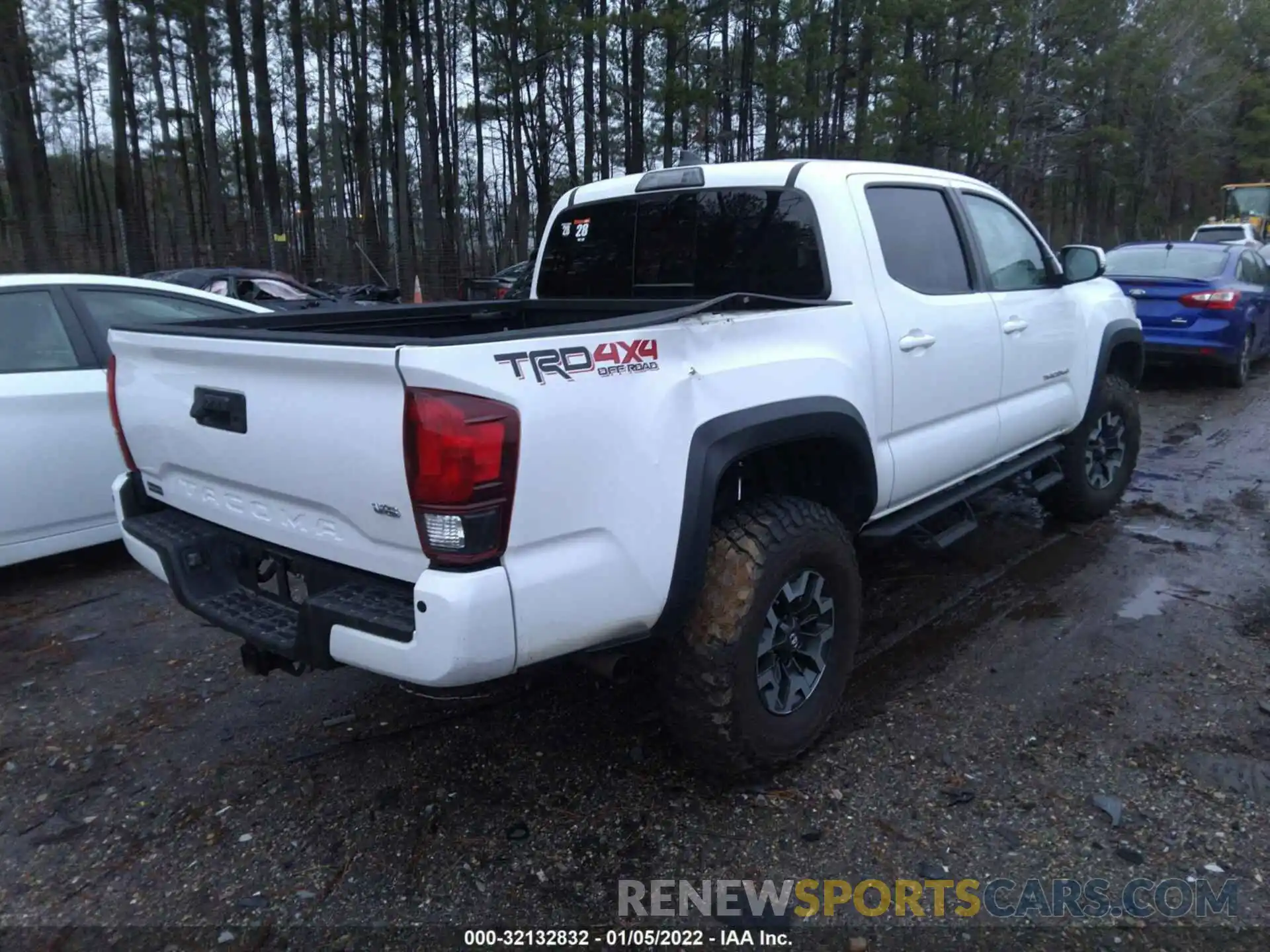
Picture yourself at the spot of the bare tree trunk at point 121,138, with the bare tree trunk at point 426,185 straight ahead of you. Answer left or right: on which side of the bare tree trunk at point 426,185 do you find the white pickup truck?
right

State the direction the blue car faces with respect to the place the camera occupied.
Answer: facing away from the viewer and to the right of the viewer

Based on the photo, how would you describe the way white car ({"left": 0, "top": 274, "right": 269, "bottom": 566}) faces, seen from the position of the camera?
facing away from the viewer and to the right of the viewer

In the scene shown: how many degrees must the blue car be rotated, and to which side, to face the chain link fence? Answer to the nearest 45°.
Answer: approximately 135° to its left

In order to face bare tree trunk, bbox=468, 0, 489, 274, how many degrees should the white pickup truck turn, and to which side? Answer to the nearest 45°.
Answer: approximately 45° to its left

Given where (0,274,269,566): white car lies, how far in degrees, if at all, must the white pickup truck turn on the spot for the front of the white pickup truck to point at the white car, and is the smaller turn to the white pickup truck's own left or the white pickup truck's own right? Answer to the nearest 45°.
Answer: approximately 90° to the white pickup truck's own left

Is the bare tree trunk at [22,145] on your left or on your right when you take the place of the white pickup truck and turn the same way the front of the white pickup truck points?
on your left

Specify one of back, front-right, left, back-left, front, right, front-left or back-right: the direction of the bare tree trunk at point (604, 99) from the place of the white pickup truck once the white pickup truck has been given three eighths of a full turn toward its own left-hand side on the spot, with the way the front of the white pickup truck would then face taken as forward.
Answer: right

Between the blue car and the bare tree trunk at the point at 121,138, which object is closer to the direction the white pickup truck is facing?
the blue car

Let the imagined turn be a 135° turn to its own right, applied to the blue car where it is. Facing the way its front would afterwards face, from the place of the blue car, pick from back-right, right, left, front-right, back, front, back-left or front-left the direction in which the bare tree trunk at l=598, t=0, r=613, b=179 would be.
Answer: back-right

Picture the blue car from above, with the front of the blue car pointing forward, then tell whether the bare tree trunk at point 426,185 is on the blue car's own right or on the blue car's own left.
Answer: on the blue car's own left

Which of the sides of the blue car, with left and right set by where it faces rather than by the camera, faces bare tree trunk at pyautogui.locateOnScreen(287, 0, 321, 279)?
left

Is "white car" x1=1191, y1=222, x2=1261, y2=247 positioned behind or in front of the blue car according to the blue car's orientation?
in front

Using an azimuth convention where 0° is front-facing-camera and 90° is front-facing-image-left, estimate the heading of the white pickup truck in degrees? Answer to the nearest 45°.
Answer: approximately 225°

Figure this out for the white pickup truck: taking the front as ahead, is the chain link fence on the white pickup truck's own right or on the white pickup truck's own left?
on the white pickup truck's own left

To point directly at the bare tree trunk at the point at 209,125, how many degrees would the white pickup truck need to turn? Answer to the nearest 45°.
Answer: approximately 90° to its left

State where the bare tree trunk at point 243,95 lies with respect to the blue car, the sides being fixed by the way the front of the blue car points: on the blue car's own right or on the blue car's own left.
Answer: on the blue car's own left
